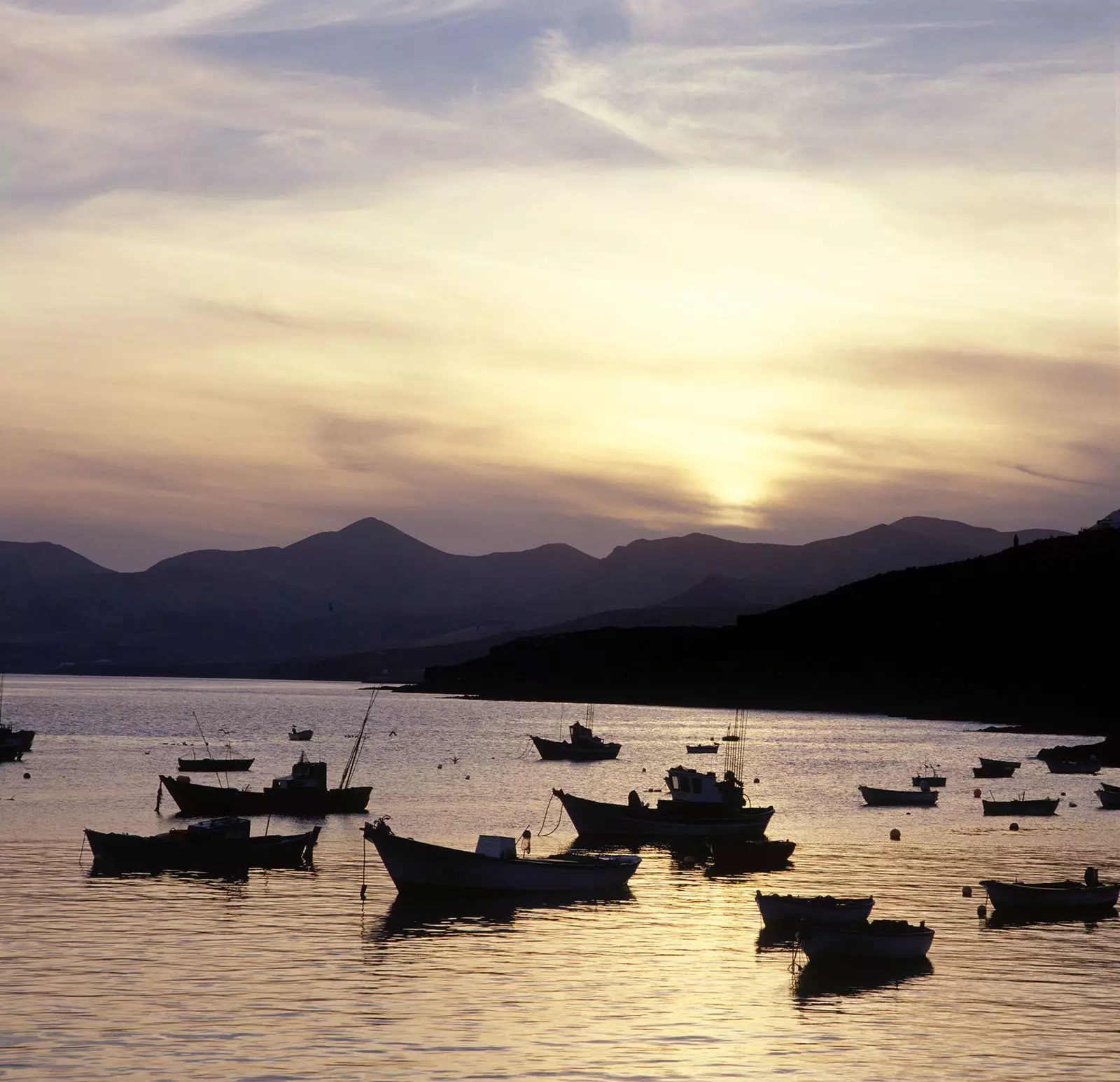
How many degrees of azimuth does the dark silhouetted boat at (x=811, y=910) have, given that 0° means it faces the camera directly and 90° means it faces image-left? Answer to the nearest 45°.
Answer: approximately 90°

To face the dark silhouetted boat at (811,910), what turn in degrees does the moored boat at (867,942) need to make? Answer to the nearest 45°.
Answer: approximately 45° to its right

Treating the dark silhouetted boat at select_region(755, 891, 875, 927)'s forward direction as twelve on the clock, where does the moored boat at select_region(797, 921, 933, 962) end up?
The moored boat is roughly at 8 o'clock from the dark silhouetted boat.

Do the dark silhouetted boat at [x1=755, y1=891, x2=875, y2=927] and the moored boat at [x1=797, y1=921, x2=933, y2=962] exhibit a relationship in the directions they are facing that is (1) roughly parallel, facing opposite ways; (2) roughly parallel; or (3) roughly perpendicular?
roughly parallel

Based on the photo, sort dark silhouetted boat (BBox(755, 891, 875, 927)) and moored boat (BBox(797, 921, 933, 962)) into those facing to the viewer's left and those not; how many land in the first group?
2

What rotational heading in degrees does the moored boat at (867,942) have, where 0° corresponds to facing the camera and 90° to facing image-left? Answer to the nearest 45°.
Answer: approximately 90°
